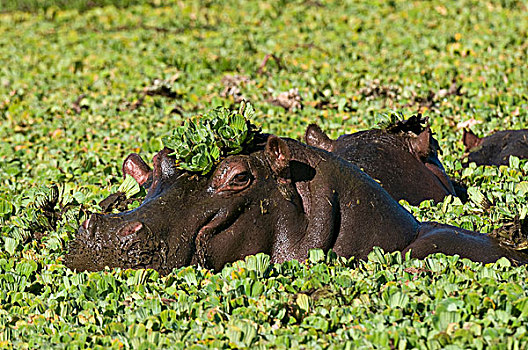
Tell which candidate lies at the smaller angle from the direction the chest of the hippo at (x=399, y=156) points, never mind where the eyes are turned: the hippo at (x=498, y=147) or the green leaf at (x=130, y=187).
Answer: the hippo

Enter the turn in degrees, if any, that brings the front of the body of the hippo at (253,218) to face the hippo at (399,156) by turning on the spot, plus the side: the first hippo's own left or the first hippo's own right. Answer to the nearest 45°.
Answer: approximately 180°

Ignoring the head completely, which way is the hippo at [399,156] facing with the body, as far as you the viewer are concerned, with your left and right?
facing away from the viewer and to the right of the viewer

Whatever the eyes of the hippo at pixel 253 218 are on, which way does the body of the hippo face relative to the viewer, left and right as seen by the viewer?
facing the viewer and to the left of the viewer

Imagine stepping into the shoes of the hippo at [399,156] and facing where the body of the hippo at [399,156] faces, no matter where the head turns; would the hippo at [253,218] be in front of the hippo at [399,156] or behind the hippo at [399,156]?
behind

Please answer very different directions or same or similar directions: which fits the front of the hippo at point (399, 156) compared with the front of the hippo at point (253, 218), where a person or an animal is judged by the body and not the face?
very different directions

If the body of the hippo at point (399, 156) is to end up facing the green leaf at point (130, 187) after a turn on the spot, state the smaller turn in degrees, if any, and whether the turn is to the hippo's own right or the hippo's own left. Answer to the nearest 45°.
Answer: approximately 180°
